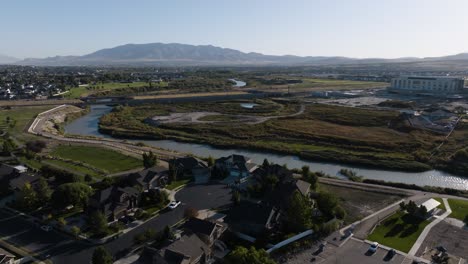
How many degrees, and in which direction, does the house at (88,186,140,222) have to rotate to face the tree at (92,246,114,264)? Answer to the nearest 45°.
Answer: approximately 45° to its right

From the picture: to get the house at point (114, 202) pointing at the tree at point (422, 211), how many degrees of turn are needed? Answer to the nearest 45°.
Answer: approximately 45° to its left

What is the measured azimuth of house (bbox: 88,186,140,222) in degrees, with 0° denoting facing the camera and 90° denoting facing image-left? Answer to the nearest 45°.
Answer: approximately 315°

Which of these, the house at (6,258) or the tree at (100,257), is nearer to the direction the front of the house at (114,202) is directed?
the tree

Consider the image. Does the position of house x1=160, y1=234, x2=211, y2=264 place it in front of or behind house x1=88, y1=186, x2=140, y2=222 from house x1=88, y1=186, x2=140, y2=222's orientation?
in front

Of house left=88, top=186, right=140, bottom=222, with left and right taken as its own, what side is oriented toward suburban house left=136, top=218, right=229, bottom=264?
front

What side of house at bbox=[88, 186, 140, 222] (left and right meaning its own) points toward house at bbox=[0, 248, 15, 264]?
right

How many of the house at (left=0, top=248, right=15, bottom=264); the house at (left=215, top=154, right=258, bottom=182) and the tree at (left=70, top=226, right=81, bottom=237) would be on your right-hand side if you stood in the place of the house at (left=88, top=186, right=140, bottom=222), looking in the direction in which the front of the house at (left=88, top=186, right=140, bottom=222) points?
2

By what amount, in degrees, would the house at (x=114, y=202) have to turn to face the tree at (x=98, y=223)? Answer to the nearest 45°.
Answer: approximately 45° to its right

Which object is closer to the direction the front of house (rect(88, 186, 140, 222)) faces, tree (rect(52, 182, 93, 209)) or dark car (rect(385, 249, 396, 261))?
the dark car

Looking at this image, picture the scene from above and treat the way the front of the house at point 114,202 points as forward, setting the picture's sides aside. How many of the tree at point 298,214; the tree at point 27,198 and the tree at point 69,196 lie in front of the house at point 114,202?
1

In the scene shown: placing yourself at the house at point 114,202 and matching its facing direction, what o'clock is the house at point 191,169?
the house at point 191,169 is roughly at 9 o'clock from the house at point 114,202.

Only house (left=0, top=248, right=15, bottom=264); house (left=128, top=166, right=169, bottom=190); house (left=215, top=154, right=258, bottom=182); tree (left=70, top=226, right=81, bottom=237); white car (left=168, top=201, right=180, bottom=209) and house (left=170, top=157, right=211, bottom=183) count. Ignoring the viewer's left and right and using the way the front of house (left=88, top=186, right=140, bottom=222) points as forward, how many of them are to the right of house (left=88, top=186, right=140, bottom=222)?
2

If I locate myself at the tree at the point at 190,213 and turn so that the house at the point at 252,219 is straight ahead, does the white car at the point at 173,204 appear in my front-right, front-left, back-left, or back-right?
back-left
